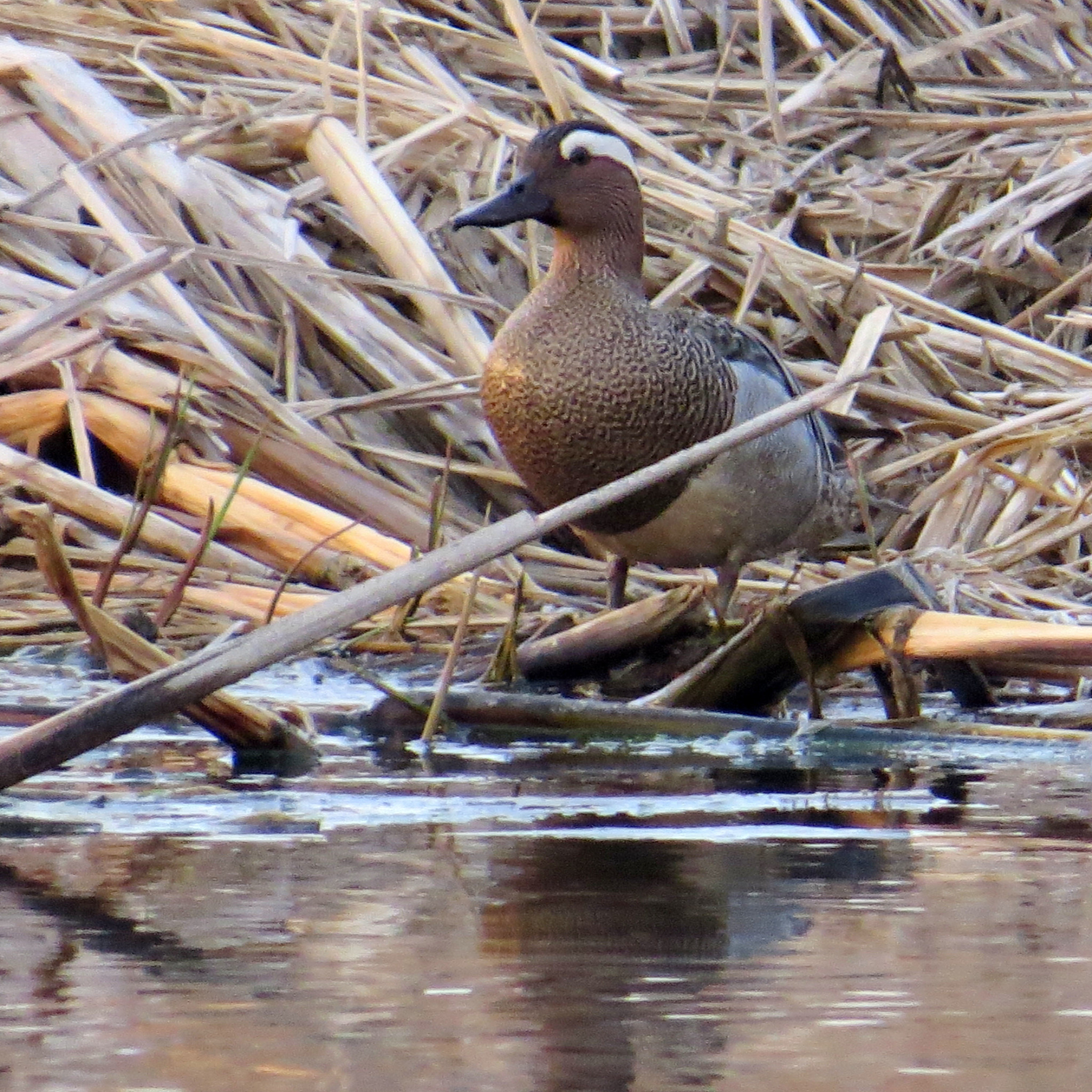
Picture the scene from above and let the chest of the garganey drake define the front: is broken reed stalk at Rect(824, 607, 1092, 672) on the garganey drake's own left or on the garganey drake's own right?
on the garganey drake's own left

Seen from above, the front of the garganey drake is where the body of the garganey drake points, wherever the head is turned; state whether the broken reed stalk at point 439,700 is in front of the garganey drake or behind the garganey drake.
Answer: in front

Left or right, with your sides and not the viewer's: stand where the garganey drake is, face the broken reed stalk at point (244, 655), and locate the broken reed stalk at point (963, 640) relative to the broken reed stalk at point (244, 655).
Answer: left

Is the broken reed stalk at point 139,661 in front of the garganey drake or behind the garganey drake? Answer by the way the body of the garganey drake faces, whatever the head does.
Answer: in front

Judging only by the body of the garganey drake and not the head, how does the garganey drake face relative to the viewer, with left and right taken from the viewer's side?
facing the viewer and to the left of the viewer
